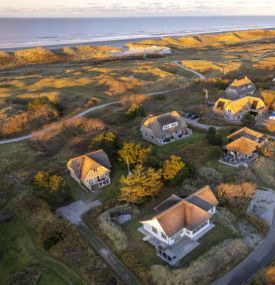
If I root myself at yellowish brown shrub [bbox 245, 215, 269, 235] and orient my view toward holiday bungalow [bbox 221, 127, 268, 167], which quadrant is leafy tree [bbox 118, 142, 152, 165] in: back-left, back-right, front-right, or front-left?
front-left

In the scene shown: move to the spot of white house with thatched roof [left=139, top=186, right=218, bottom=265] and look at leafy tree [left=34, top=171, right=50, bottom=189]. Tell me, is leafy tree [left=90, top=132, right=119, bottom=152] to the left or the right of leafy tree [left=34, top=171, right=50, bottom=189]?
right

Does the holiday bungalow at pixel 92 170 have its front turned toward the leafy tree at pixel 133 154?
no

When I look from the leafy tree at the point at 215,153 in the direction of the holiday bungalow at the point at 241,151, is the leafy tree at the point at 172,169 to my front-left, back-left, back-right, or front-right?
back-right

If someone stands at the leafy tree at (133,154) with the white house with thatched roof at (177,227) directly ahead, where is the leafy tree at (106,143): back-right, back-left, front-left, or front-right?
back-right

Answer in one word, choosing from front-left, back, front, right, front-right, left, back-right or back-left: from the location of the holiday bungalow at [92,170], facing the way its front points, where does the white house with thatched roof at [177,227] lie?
front
